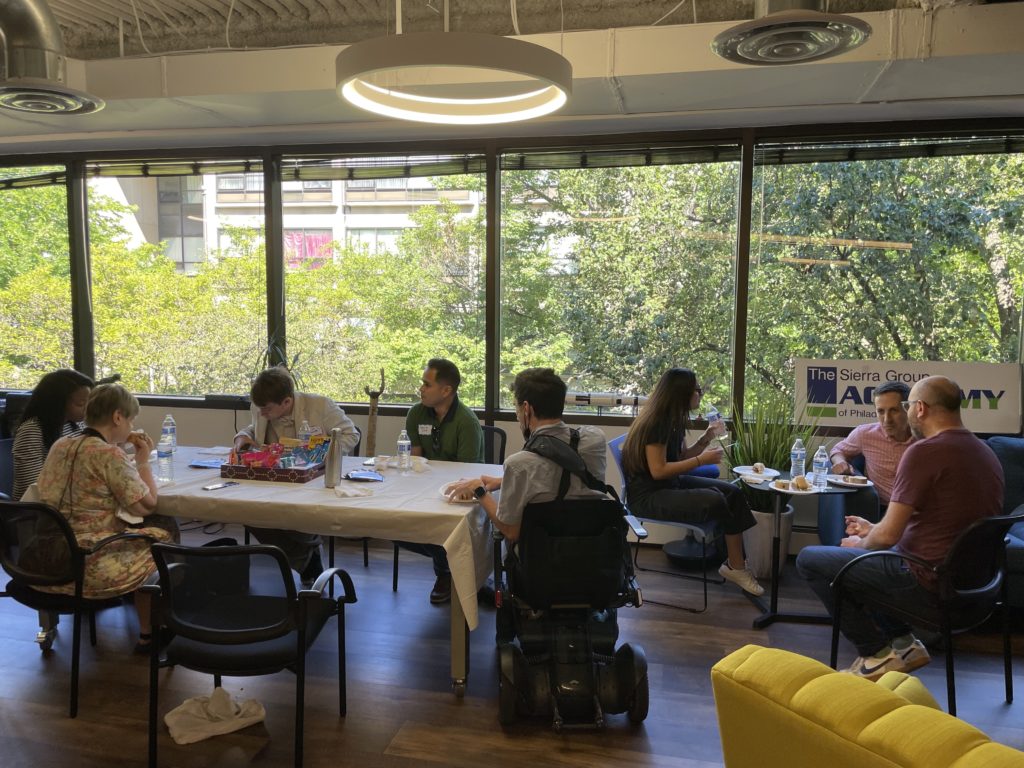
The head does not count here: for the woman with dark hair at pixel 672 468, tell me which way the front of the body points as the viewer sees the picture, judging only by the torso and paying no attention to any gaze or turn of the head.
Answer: to the viewer's right

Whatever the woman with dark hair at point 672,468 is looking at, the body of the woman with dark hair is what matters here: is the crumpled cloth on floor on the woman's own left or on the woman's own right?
on the woman's own right

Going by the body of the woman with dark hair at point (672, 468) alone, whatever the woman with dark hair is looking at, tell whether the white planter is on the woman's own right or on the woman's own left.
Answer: on the woman's own left

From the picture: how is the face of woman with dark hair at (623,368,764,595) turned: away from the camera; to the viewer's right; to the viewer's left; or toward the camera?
to the viewer's right

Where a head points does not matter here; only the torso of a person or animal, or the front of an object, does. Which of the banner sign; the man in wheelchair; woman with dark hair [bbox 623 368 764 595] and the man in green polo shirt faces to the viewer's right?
the woman with dark hair

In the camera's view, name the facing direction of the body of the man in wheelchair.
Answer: away from the camera

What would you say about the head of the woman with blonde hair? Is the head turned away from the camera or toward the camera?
away from the camera

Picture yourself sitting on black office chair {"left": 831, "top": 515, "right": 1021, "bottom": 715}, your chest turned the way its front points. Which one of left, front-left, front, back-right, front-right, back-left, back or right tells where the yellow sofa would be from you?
back-left

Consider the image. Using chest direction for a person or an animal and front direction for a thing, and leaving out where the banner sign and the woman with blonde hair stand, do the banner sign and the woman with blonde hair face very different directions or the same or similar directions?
very different directions
